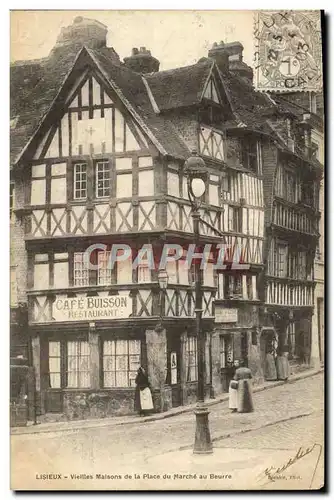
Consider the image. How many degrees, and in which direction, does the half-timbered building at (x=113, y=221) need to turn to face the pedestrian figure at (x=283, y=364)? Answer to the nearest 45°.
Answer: approximately 90° to its left

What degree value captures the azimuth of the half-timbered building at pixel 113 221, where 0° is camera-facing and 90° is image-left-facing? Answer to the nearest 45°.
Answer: approximately 0°

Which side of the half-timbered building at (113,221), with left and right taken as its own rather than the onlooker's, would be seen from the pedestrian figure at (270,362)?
left
